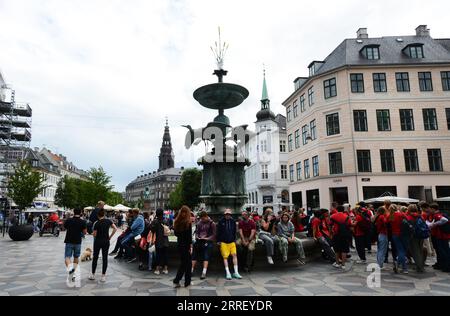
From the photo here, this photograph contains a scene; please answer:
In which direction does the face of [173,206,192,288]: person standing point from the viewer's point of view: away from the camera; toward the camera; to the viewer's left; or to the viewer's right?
away from the camera

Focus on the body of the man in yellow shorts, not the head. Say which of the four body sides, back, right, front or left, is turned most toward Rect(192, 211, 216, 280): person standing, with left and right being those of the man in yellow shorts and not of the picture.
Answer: right

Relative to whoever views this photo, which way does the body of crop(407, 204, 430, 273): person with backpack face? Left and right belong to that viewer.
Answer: facing away from the viewer and to the left of the viewer

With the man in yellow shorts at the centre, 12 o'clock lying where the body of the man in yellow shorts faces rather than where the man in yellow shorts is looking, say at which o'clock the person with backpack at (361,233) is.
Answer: The person with backpack is roughly at 8 o'clock from the man in yellow shorts.

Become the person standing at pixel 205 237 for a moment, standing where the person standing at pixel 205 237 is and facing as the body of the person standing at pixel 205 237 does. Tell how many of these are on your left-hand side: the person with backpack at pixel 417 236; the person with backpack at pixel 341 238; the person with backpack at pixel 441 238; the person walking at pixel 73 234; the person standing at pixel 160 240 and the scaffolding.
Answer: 3
